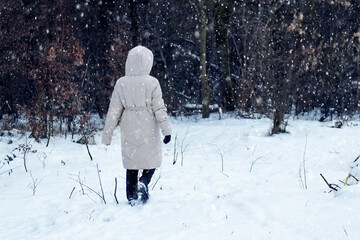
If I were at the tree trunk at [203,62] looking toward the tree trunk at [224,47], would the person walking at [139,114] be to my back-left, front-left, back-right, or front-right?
back-right

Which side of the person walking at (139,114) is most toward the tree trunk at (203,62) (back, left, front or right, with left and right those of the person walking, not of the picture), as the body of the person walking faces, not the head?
front

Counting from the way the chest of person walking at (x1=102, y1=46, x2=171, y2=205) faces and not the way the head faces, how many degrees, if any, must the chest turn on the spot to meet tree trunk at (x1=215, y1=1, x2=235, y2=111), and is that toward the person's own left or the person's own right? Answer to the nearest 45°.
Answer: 0° — they already face it

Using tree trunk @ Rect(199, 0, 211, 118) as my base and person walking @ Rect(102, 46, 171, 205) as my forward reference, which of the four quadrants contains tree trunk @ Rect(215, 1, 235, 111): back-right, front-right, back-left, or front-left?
back-left

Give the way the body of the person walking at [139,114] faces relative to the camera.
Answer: away from the camera
